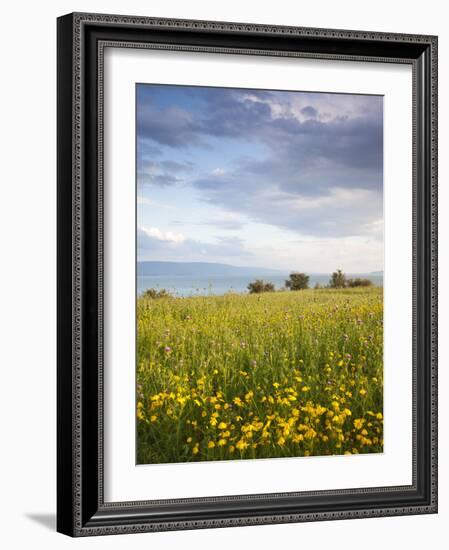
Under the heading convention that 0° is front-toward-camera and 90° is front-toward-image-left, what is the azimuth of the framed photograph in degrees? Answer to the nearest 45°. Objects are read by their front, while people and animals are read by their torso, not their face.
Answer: approximately 315°
